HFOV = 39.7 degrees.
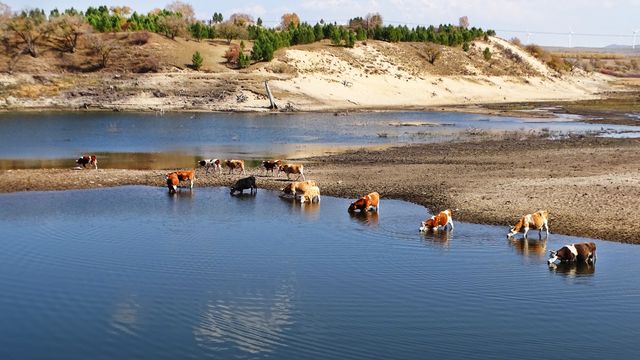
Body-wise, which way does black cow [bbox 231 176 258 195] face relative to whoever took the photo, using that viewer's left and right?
facing to the left of the viewer

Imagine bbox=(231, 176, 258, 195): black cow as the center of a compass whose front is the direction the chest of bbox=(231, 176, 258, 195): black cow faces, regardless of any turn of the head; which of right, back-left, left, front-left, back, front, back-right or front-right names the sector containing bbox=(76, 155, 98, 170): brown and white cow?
front-right

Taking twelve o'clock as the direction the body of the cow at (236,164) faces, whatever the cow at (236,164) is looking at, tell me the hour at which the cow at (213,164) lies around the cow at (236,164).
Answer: the cow at (213,164) is roughly at 1 o'clock from the cow at (236,164).

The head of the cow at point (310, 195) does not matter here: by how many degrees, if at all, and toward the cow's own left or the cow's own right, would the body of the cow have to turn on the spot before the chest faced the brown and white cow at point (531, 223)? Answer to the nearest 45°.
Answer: approximately 90° to the cow's own left

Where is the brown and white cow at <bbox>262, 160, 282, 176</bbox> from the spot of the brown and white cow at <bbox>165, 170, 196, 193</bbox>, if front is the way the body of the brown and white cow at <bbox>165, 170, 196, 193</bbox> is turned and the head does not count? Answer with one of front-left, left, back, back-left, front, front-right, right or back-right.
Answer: back

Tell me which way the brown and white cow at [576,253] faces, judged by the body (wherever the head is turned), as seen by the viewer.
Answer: to the viewer's left

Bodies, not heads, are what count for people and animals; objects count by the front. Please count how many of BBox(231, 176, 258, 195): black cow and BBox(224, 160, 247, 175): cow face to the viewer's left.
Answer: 2

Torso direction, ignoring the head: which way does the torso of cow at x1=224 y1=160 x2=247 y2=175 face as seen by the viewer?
to the viewer's left

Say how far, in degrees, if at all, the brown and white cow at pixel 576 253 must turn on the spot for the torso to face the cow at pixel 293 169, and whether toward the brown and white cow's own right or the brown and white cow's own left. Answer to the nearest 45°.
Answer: approximately 45° to the brown and white cow's own right
